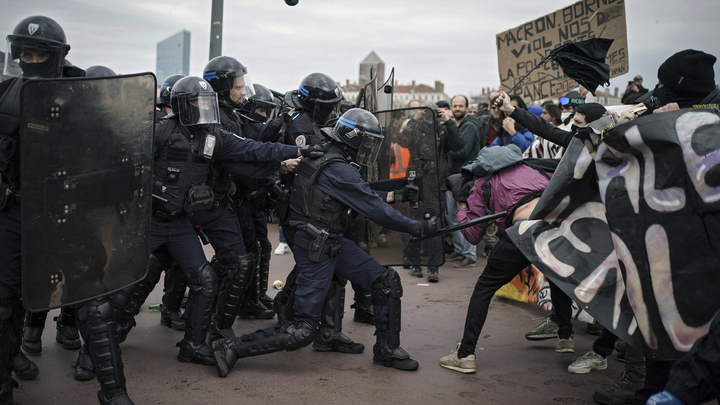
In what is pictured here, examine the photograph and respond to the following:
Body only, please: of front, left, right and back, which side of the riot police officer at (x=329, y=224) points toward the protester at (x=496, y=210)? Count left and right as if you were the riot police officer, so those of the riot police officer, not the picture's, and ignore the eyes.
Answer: front

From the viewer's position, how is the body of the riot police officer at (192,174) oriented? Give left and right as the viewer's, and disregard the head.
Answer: facing the viewer and to the right of the viewer

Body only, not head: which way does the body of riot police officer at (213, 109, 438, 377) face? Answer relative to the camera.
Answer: to the viewer's right

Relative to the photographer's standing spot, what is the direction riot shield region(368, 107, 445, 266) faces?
facing away from the viewer and to the right of the viewer

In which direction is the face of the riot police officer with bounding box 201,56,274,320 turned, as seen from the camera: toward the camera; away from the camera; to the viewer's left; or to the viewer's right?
to the viewer's right

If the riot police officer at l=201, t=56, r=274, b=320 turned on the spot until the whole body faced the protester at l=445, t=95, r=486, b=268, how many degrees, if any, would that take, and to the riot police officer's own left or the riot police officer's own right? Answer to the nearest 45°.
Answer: approximately 45° to the riot police officer's own left

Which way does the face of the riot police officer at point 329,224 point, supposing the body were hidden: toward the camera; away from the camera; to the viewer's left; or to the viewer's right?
to the viewer's right

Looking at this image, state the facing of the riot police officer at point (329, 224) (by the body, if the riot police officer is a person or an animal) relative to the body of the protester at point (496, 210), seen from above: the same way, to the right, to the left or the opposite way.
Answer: the opposite way

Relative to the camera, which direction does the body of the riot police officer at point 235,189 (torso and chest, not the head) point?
to the viewer's right

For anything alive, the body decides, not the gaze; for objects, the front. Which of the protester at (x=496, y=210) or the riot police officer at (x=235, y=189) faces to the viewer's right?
the riot police officer

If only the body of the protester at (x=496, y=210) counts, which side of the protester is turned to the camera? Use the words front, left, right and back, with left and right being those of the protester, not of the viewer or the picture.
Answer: left

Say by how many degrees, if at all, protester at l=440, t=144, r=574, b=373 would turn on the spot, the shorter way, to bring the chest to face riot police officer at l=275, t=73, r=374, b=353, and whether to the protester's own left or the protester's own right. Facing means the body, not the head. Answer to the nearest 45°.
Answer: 0° — they already face them
